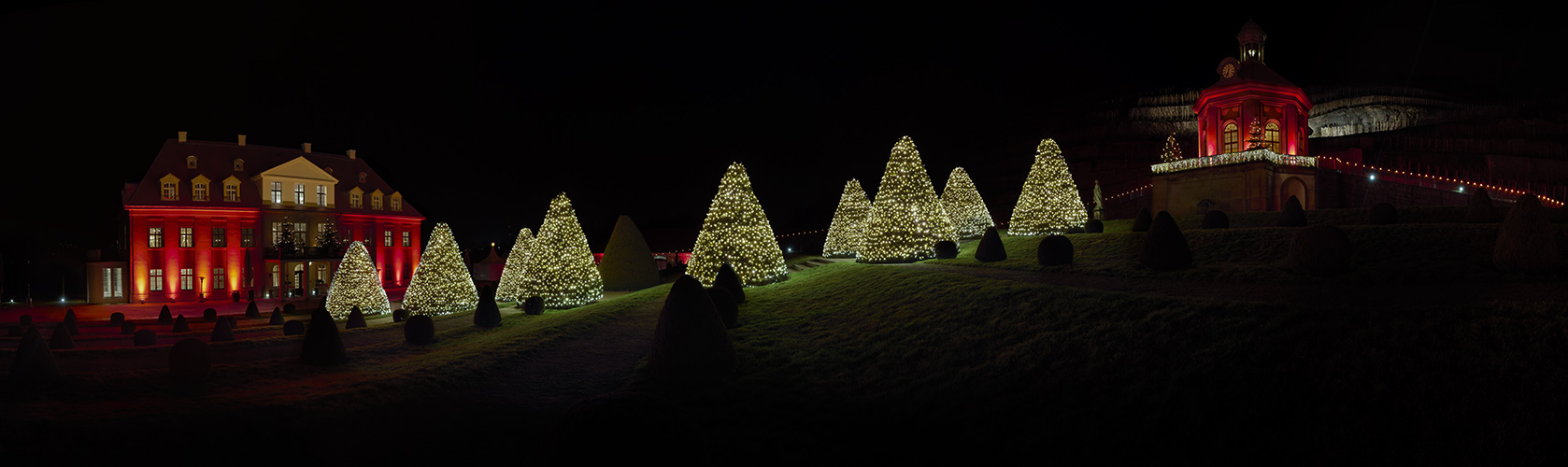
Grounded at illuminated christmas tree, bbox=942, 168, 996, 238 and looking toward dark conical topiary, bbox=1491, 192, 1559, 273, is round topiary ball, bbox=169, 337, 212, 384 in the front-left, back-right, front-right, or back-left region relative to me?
front-right

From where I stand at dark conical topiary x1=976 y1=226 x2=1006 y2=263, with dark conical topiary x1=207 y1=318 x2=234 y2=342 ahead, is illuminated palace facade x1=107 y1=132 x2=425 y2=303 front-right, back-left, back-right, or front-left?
front-right

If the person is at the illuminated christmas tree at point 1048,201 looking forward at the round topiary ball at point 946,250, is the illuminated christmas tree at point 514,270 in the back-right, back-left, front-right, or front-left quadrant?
front-right

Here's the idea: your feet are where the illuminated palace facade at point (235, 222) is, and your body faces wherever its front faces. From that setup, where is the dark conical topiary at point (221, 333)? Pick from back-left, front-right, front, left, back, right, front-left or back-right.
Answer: front-right

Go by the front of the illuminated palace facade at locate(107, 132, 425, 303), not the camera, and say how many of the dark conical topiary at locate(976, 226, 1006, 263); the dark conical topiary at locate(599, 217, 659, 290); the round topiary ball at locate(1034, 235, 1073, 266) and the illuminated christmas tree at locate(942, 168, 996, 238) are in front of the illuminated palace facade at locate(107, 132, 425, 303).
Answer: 4

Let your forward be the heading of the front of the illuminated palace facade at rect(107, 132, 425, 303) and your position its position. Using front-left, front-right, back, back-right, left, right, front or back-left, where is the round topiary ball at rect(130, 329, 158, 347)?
front-right

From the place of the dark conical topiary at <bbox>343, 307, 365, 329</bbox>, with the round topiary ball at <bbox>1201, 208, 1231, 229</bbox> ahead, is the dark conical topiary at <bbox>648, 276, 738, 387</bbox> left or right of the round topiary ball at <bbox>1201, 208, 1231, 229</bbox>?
right

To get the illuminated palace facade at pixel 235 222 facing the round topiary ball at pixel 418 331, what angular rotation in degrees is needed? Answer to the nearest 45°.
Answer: approximately 45° to its right

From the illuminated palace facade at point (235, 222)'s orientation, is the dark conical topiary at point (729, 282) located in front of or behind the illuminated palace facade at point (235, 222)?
in front

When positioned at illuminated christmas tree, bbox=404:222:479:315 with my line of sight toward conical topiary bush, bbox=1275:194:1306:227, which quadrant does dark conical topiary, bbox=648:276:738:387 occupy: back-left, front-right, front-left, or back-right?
front-right

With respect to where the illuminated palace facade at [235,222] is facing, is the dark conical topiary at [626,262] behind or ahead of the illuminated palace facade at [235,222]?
ahead

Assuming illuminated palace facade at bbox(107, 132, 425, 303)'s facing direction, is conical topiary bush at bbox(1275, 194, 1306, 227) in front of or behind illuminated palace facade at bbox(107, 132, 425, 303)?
in front

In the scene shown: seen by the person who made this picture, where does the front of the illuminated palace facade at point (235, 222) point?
facing the viewer and to the right of the viewer
